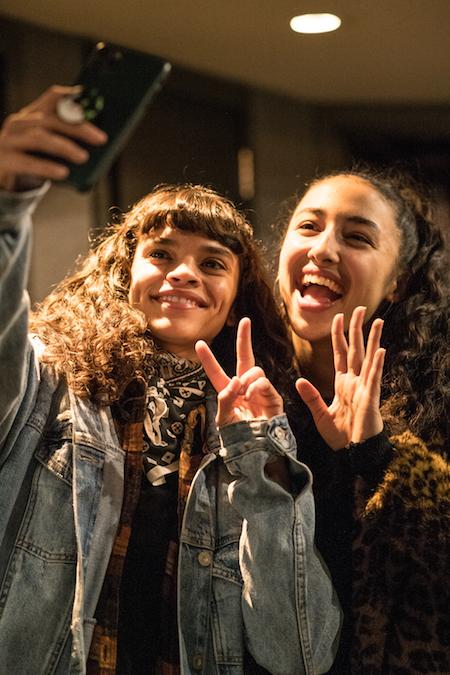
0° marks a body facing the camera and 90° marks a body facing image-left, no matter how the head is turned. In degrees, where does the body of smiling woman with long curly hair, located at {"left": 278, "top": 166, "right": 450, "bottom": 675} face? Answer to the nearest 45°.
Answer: approximately 45°
